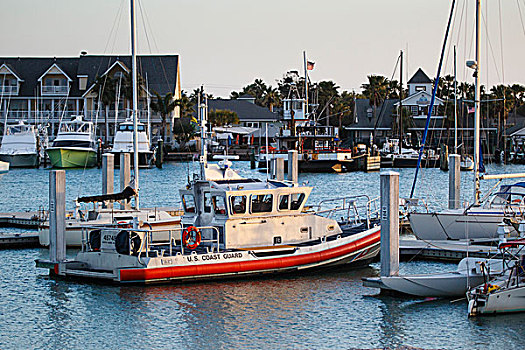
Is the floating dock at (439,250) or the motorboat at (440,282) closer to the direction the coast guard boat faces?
the floating dock

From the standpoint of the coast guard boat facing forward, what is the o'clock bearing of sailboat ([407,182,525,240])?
The sailboat is roughly at 1 o'clock from the coast guard boat.

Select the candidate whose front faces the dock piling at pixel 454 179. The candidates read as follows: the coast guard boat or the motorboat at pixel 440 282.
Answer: the coast guard boat

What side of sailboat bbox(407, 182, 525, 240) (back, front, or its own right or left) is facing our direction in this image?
left

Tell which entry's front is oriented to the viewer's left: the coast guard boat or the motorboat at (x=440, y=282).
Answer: the motorboat

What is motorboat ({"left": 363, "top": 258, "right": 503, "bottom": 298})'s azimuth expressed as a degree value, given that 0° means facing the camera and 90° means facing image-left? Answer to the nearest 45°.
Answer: approximately 90°

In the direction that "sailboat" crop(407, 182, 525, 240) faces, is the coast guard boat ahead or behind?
ahead

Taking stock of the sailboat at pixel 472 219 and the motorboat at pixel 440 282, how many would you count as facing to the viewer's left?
2

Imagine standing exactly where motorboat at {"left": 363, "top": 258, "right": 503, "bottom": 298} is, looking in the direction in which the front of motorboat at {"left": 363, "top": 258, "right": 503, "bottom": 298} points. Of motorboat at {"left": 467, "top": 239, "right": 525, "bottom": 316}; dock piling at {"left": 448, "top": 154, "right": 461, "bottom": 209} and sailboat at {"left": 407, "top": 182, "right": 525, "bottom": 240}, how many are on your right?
2

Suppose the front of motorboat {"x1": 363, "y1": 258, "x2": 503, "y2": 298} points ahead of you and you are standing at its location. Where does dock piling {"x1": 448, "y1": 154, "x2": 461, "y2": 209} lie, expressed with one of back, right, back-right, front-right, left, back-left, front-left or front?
right

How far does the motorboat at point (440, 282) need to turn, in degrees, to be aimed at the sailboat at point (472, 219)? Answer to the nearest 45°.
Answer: approximately 90° to its right

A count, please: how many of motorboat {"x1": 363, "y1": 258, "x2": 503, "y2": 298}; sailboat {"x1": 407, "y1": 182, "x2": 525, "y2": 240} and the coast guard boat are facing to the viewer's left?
2

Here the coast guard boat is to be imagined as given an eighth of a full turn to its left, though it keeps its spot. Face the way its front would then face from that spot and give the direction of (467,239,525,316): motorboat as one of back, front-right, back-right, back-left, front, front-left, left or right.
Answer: back-right

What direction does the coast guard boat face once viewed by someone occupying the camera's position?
facing away from the viewer and to the right of the viewer

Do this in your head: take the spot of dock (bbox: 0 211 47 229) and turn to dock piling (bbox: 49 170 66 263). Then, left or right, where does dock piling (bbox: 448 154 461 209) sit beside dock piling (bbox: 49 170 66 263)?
left

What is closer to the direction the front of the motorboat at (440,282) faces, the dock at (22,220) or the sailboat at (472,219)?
the dock

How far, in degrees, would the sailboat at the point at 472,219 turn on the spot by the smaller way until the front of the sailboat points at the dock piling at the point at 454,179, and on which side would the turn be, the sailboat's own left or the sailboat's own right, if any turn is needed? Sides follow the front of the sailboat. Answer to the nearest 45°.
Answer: approximately 90° to the sailboat's own right

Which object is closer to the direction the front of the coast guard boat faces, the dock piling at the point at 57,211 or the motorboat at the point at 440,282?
the motorboat
